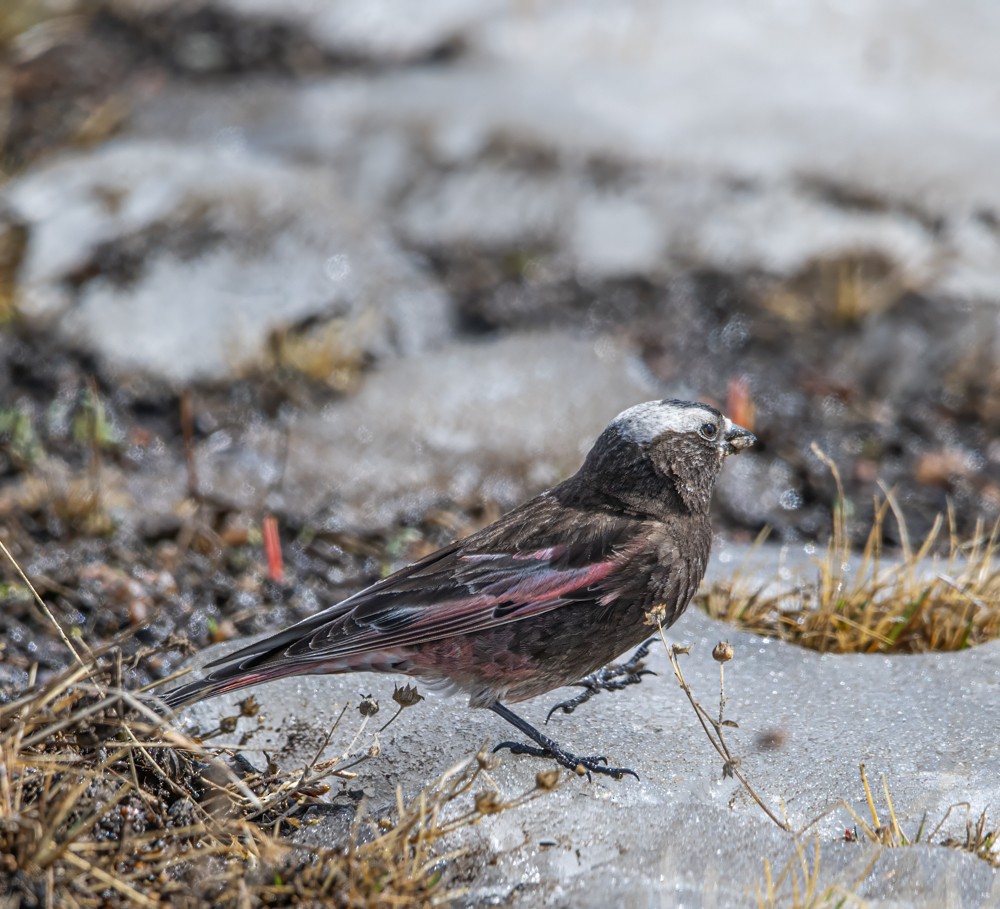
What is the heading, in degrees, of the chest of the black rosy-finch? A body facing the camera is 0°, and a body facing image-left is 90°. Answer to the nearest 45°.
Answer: approximately 270°

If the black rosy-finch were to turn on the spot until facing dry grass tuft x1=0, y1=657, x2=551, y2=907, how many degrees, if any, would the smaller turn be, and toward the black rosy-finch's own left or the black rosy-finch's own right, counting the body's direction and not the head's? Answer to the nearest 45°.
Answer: approximately 135° to the black rosy-finch's own right

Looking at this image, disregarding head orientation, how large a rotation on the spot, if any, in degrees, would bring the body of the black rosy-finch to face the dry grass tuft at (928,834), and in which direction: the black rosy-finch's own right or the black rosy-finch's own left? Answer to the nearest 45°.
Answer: approximately 45° to the black rosy-finch's own right
